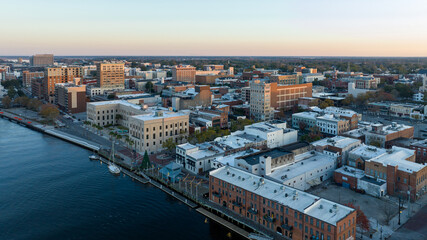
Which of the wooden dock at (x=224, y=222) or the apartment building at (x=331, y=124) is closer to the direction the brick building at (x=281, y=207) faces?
the wooden dock

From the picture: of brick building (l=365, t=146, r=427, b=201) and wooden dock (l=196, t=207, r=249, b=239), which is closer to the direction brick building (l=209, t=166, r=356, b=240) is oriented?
the wooden dock

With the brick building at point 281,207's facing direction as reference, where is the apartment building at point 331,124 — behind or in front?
behind

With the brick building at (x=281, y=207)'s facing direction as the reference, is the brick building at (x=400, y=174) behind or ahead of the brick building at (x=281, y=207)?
behind

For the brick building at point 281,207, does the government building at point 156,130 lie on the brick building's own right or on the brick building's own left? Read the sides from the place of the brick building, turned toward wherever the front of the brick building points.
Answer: on the brick building's own right

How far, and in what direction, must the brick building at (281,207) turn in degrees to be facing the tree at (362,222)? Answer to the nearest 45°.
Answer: approximately 135° to its left

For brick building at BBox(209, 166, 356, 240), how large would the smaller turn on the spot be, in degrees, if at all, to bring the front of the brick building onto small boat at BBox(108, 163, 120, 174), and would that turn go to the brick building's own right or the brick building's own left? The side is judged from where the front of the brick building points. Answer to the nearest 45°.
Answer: approximately 90° to the brick building's own right

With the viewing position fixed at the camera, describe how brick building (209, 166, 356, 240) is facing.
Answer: facing the viewer and to the left of the viewer

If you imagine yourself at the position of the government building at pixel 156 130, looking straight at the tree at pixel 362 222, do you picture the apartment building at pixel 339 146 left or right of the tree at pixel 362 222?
left

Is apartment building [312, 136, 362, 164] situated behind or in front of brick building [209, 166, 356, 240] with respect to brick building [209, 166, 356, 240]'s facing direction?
behind

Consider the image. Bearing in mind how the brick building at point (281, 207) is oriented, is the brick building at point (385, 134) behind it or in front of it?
behind

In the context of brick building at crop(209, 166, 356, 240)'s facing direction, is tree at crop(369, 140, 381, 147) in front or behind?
behind
